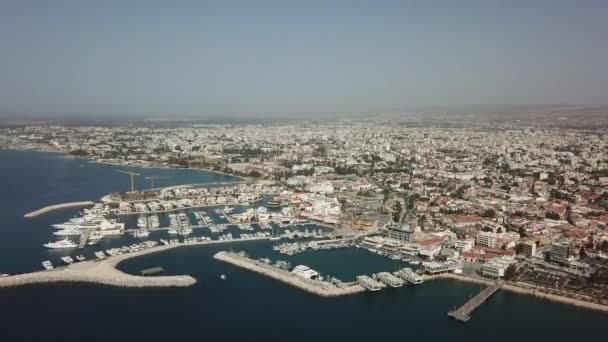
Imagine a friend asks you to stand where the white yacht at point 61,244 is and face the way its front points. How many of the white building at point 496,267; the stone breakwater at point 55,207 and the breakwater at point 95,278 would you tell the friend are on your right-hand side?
1

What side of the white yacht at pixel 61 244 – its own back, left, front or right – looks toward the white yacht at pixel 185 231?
back

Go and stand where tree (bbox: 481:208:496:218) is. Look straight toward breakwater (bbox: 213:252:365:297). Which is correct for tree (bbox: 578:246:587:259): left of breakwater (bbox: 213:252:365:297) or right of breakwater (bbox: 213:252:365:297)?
left

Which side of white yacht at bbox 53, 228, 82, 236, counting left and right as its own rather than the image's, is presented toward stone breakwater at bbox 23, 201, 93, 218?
right

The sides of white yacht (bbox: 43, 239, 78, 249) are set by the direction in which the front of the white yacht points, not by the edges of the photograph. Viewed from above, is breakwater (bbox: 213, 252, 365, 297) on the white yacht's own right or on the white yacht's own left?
on the white yacht's own left

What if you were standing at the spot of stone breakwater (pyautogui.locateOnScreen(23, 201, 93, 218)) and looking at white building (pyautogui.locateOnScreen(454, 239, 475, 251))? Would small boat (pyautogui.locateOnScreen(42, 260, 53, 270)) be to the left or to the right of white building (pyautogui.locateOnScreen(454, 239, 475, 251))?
right

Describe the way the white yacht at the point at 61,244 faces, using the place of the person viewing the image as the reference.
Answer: facing to the left of the viewer

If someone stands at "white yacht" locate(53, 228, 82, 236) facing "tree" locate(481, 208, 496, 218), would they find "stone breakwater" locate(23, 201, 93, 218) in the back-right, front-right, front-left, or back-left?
back-left

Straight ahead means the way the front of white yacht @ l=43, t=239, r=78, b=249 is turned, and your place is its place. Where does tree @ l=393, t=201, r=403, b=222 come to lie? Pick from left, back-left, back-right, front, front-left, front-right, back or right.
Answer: back

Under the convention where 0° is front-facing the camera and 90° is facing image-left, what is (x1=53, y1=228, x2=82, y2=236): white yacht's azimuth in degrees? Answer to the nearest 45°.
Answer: approximately 90°

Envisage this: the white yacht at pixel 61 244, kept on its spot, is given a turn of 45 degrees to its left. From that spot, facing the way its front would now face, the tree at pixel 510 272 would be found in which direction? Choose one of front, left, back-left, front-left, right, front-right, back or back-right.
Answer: left

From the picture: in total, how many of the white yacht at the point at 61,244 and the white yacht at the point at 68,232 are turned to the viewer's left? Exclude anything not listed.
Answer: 2
